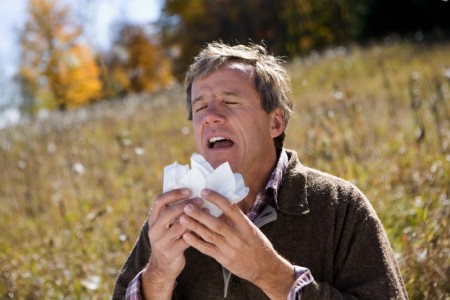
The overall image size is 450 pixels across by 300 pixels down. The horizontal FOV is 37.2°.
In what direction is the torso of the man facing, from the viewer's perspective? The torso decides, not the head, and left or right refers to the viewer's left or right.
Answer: facing the viewer and to the left of the viewer

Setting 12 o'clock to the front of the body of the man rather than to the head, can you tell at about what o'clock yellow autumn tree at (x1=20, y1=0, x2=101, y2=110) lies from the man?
The yellow autumn tree is roughly at 4 o'clock from the man.

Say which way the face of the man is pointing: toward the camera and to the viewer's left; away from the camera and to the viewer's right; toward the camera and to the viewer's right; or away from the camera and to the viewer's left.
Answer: toward the camera and to the viewer's left

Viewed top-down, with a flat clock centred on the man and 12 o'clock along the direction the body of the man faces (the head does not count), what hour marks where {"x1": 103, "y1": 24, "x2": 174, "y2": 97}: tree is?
The tree is roughly at 4 o'clock from the man.
